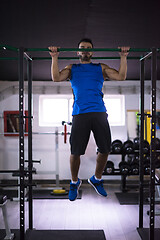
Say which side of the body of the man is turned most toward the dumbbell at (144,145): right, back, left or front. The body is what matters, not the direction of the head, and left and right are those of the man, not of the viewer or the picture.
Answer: back

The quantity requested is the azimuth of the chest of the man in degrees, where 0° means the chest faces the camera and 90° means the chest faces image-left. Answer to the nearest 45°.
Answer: approximately 0°

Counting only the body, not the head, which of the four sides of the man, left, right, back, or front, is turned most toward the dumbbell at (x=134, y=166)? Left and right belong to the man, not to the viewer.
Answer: back

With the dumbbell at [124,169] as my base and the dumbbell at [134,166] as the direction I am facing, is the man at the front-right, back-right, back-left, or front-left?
back-right

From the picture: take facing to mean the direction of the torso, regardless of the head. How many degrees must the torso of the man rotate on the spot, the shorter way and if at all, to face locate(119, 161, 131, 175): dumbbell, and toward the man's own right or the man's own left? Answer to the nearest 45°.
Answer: approximately 180°
